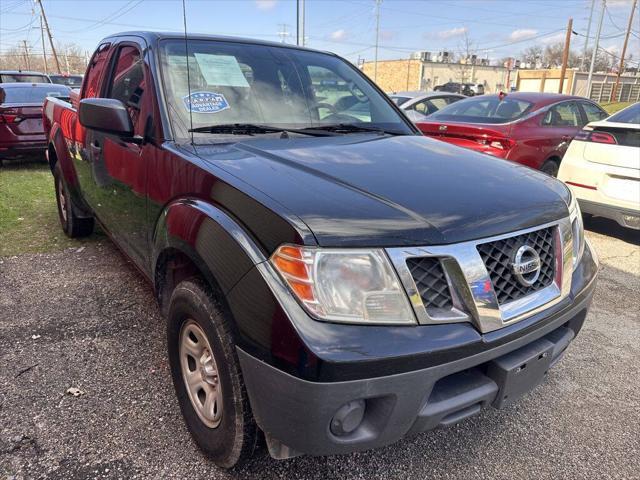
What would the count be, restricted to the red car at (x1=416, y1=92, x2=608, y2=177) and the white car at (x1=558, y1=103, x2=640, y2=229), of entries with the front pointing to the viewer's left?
0

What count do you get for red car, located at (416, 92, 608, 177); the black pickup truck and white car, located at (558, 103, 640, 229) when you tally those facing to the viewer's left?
0

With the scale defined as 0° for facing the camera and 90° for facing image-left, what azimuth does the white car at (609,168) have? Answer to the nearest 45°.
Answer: approximately 225°

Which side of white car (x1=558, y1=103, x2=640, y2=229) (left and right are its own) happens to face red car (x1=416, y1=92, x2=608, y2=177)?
left

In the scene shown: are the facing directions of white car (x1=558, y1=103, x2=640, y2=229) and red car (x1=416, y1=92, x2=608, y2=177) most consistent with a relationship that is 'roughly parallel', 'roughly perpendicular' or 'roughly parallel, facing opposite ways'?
roughly parallel

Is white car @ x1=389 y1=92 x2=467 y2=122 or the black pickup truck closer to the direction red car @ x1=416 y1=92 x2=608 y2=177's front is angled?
the white car

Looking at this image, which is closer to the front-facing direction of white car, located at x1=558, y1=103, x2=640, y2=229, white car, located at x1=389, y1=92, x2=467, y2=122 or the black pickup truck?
the white car

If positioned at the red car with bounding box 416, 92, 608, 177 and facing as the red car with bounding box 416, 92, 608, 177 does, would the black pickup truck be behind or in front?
behind

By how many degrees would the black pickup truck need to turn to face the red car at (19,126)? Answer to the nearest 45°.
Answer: approximately 180°

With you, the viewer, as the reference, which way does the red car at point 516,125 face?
facing away from the viewer and to the right of the viewer

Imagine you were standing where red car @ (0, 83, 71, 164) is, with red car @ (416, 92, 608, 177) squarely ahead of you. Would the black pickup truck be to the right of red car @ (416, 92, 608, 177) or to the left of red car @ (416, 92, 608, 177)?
right
